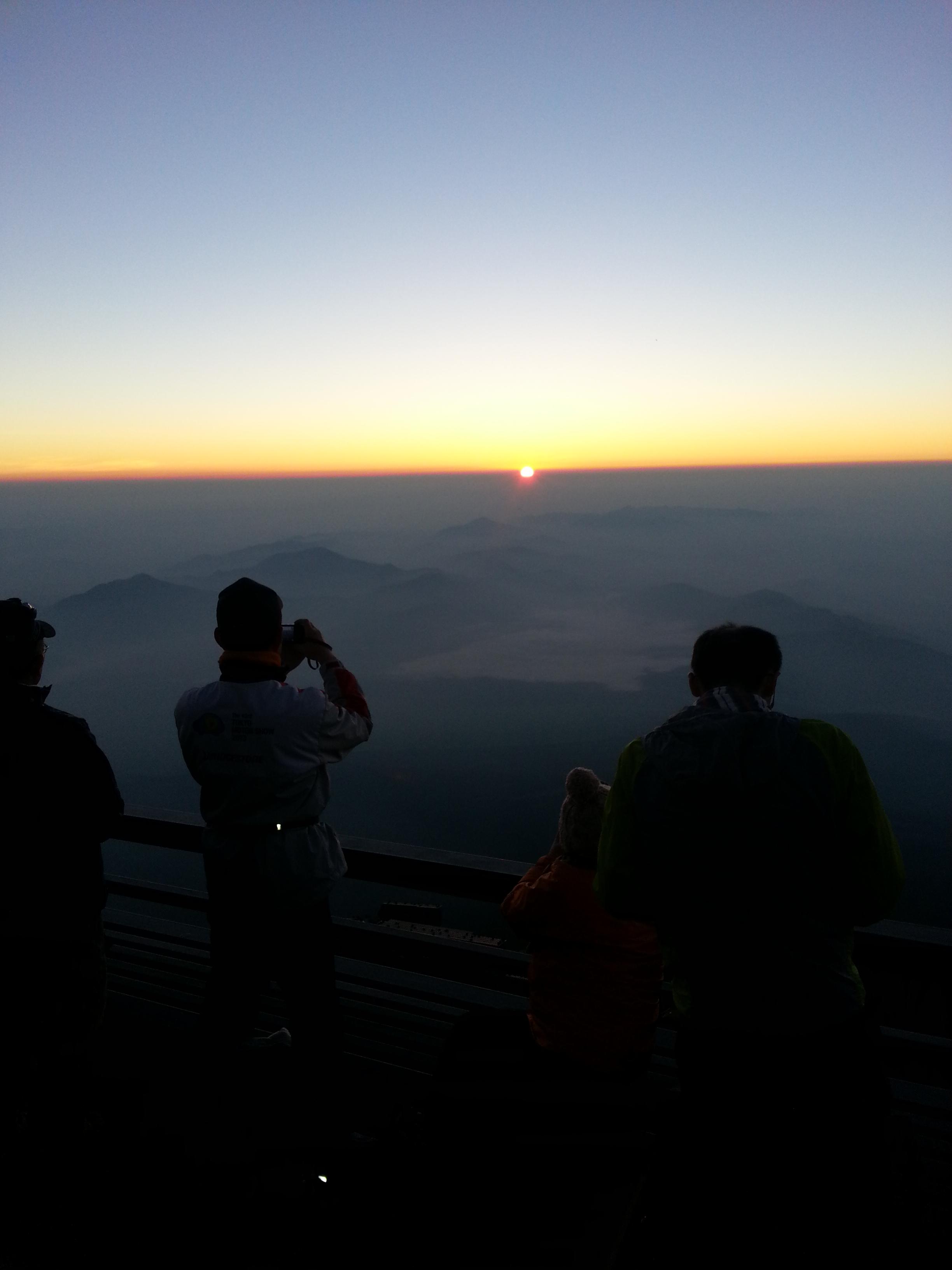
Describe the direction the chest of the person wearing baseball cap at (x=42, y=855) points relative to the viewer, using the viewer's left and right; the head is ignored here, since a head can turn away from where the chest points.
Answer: facing away from the viewer and to the right of the viewer

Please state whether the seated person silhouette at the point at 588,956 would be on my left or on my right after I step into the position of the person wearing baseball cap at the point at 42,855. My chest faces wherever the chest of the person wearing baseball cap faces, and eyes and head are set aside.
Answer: on my right

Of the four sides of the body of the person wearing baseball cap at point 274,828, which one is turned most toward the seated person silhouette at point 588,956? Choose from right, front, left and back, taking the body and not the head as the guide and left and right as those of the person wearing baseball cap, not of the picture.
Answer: right

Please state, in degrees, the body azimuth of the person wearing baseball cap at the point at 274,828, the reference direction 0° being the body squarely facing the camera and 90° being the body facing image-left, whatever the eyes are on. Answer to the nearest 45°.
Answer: approximately 225°

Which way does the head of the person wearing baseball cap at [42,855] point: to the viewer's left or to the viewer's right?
to the viewer's right
